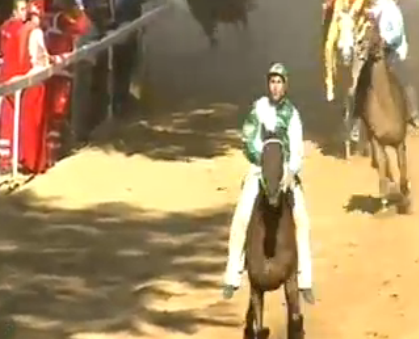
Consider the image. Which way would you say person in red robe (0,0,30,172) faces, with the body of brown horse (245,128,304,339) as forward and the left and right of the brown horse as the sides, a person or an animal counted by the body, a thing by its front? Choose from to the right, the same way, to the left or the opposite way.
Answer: to the left

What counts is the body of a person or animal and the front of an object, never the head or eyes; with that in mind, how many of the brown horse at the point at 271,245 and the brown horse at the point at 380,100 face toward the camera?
2

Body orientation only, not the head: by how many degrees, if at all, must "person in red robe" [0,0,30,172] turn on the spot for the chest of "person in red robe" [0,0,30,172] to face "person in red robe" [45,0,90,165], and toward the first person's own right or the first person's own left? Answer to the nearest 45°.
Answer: approximately 45° to the first person's own left

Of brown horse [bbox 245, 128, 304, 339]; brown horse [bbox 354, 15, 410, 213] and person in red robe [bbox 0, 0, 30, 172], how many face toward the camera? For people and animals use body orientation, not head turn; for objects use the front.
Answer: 2

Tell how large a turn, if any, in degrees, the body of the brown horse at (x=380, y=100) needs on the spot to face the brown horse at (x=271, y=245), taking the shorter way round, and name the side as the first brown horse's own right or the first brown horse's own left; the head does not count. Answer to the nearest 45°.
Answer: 0° — it already faces it

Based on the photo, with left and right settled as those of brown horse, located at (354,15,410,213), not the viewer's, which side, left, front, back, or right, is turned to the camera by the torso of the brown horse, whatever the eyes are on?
front

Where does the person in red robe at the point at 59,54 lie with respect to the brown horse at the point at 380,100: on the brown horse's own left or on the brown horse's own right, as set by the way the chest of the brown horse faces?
on the brown horse's own right

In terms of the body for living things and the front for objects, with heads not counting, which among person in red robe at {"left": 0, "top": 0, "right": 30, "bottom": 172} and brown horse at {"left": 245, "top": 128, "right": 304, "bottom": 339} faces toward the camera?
the brown horse

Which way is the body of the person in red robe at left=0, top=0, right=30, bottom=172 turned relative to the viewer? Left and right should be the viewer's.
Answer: facing to the right of the viewer

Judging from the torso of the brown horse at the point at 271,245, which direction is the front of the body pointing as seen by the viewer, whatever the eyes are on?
toward the camera

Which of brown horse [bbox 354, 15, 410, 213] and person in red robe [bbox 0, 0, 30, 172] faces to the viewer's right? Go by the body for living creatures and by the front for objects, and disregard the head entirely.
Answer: the person in red robe

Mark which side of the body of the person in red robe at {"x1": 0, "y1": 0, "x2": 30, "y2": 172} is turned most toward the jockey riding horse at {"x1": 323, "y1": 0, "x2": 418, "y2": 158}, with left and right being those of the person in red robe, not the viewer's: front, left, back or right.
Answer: front

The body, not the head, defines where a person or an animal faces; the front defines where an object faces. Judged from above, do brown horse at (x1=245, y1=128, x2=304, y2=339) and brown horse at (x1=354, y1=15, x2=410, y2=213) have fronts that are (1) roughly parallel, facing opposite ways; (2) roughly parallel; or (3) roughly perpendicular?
roughly parallel
